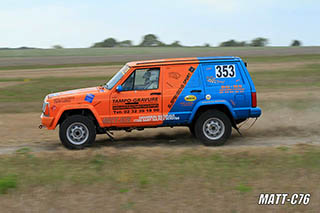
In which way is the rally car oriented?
to the viewer's left
